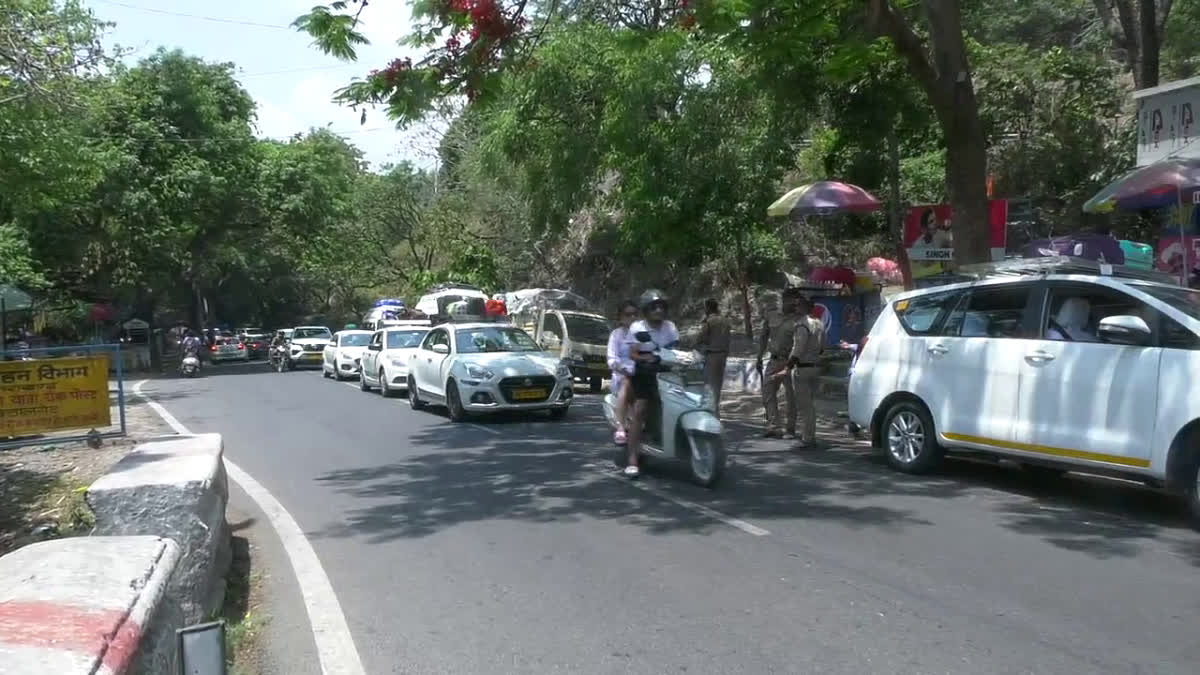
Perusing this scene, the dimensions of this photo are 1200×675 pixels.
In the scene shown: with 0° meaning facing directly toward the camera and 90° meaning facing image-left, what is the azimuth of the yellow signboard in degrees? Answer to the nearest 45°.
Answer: approximately 0°

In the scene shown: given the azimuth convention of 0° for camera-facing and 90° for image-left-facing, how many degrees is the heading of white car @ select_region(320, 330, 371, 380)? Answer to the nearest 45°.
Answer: approximately 315°

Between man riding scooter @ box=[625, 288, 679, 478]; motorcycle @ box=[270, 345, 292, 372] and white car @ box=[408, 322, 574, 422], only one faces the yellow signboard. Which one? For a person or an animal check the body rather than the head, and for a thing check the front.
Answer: the motorcycle

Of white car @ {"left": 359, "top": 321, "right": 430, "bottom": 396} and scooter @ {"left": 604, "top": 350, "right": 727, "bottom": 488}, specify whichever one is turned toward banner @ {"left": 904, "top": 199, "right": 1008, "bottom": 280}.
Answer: the white car

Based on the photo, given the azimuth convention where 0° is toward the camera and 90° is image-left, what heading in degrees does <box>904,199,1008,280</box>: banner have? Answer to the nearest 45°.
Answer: approximately 0°

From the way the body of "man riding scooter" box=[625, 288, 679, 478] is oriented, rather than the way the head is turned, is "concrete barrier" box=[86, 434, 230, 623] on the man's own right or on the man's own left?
on the man's own right

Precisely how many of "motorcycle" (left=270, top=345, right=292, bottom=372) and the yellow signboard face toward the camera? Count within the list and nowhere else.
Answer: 2
